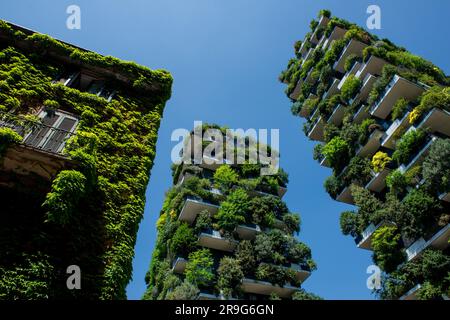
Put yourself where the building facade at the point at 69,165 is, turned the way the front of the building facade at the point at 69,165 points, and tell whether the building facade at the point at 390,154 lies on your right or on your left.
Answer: on your left

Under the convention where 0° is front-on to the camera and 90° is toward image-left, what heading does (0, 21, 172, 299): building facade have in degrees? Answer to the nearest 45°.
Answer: approximately 0°

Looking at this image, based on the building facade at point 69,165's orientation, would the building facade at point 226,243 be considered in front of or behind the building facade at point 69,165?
behind
